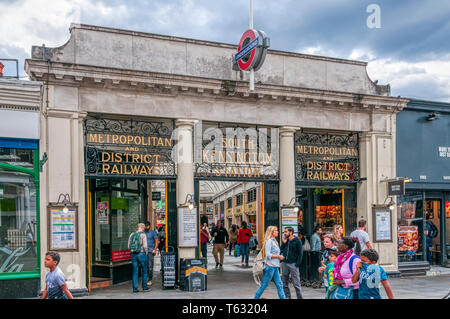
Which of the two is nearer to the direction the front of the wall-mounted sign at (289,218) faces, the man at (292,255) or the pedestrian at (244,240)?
the man

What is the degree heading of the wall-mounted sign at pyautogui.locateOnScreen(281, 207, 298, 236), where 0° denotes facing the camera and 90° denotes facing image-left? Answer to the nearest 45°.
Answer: approximately 0°

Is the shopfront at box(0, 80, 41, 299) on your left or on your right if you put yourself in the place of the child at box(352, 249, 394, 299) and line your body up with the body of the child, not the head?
on your right

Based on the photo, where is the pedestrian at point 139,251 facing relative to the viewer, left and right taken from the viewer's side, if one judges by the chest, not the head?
facing away from the viewer and to the right of the viewer

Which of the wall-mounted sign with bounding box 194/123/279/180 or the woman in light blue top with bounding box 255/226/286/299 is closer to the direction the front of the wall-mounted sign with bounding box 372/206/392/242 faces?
the woman in light blue top

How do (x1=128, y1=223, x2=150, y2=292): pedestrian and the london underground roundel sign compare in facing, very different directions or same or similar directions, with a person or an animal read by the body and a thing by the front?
very different directions

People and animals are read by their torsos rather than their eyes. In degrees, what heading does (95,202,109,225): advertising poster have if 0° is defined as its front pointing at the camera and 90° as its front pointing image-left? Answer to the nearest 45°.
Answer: approximately 0°

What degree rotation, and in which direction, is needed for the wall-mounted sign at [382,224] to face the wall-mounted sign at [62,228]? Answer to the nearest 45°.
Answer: approximately 90° to its right

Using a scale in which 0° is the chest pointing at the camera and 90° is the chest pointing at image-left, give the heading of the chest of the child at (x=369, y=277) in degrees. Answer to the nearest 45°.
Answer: approximately 45°
